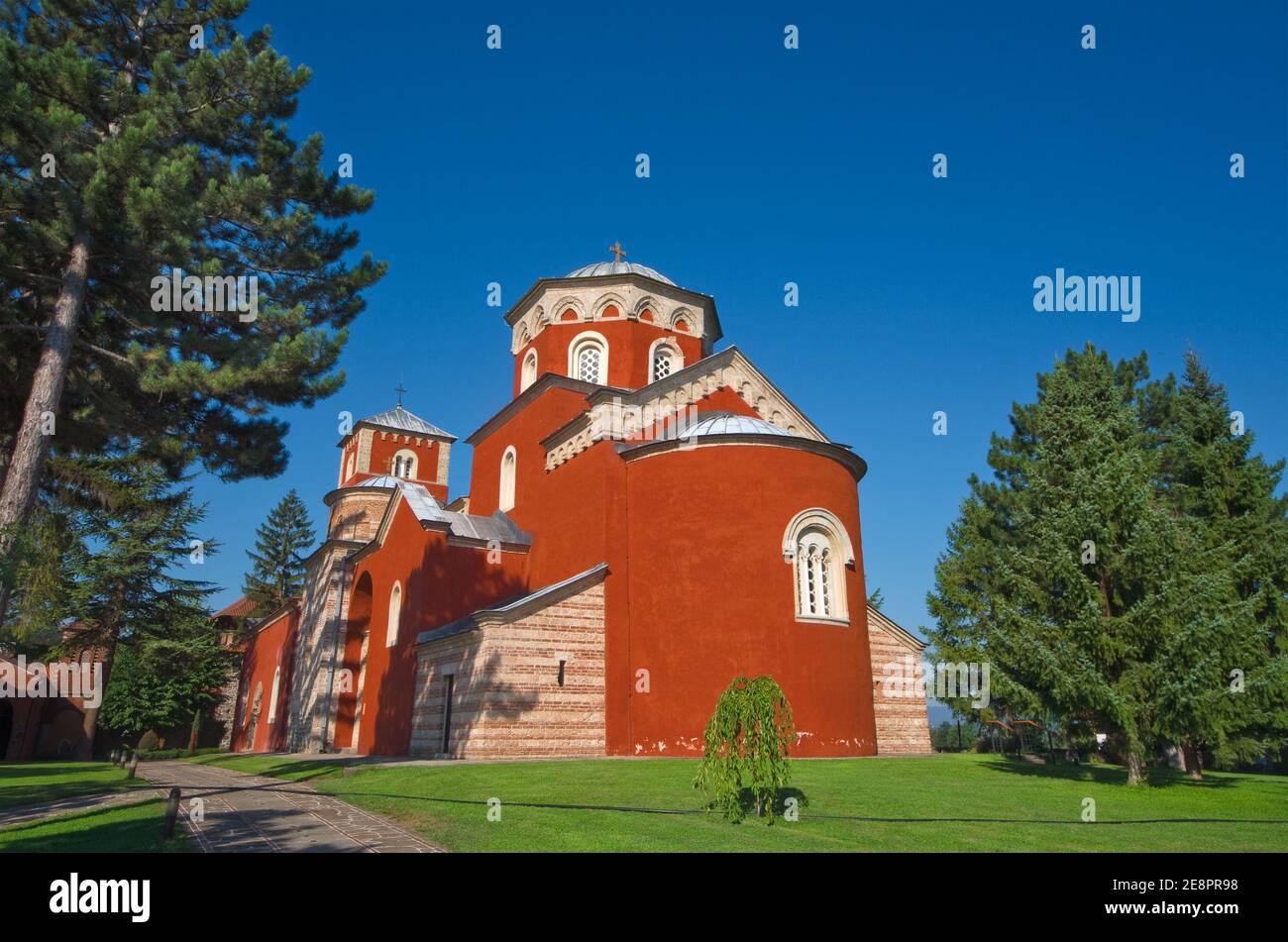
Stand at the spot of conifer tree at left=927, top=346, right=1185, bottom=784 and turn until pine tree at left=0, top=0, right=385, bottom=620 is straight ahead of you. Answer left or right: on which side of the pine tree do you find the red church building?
right

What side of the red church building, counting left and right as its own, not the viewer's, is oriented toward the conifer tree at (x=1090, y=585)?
back

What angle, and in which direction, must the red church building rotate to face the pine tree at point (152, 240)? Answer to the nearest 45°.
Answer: approximately 90° to its left

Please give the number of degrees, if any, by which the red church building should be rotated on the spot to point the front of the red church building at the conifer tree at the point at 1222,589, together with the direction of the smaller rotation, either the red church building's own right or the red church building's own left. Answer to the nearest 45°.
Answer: approximately 135° to the red church building's own right

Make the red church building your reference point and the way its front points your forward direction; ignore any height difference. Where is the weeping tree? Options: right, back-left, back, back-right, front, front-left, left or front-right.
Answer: back-left

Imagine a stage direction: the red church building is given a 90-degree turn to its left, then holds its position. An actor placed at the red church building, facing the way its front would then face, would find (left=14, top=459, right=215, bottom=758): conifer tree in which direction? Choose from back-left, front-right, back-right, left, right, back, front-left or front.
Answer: right

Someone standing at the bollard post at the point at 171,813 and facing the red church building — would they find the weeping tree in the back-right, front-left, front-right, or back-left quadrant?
front-right

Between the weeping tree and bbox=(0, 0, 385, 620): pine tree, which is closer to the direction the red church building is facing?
the pine tree

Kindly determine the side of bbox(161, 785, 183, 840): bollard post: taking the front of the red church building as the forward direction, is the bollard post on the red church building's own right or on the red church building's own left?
on the red church building's own left

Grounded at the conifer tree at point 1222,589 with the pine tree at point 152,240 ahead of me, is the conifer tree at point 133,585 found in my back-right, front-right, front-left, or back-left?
front-right

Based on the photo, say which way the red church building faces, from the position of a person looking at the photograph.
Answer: facing away from the viewer and to the left of the viewer
